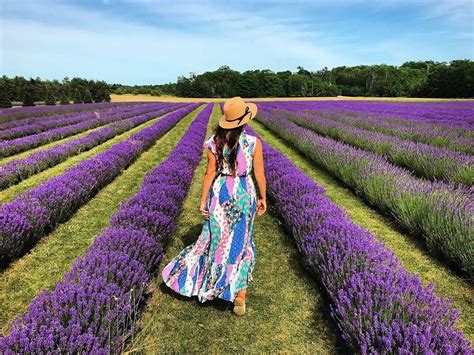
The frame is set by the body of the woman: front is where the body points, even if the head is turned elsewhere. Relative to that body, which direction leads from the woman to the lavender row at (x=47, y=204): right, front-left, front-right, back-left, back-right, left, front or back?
front-left

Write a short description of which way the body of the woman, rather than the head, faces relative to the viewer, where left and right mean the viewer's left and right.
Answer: facing away from the viewer

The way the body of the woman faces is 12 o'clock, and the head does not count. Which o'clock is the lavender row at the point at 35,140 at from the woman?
The lavender row is roughly at 11 o'clock from the woman.

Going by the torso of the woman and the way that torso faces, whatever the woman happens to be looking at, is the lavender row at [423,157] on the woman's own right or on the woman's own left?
on the woman's own right

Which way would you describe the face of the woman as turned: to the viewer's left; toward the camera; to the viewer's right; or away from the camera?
away from the camera
